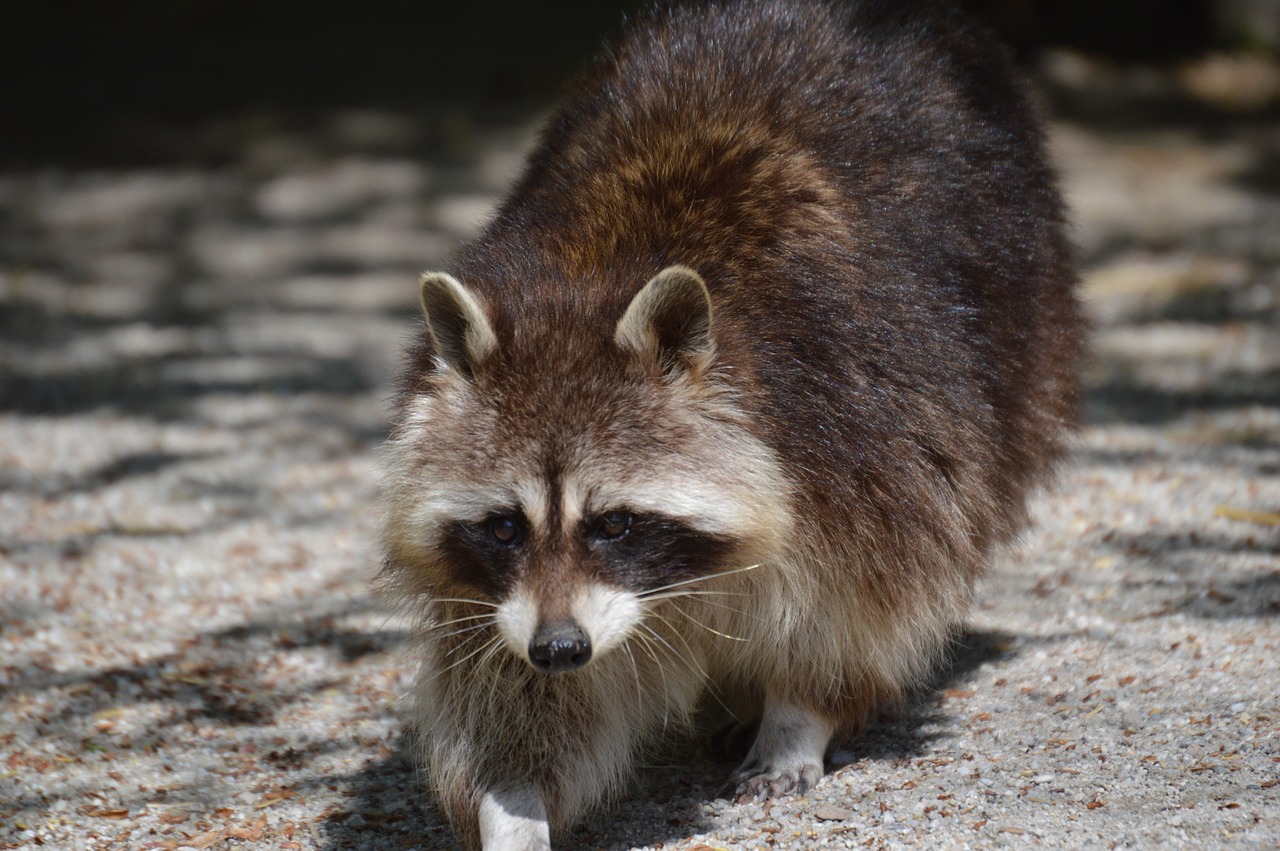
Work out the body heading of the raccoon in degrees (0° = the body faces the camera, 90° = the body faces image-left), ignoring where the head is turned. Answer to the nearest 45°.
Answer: approximately 45°
